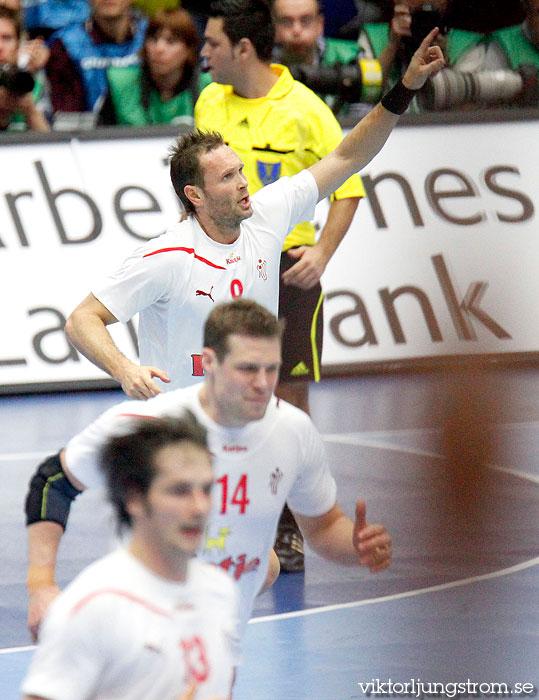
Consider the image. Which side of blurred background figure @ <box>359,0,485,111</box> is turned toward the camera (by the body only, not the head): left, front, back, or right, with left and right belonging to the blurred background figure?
front

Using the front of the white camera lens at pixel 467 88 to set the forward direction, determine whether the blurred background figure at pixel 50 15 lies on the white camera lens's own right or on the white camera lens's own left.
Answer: on the white camera lens's own right

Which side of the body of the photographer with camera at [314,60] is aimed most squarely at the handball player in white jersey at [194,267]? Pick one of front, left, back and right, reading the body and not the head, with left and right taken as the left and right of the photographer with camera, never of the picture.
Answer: front

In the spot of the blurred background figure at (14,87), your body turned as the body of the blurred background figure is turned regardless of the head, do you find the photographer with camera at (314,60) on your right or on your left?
on your left

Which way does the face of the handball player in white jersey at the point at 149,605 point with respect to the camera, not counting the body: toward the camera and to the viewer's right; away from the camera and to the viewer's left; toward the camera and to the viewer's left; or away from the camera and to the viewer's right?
toward the camera and to the viewer's right

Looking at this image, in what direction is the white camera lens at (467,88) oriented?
to the viewer's left

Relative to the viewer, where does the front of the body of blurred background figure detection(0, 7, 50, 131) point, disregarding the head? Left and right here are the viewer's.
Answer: facing the viewer

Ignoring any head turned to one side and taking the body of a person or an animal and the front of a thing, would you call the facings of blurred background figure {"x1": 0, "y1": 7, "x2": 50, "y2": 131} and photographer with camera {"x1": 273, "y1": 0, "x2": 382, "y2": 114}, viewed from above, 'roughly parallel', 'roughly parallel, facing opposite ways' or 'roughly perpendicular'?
roughly parallel

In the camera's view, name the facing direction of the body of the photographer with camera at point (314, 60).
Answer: toward the camera

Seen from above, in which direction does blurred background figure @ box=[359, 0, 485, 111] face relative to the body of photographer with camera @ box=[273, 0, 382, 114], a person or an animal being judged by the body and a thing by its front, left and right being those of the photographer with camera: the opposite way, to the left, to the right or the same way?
the same way

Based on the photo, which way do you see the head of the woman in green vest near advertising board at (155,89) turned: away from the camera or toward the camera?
toward the camera

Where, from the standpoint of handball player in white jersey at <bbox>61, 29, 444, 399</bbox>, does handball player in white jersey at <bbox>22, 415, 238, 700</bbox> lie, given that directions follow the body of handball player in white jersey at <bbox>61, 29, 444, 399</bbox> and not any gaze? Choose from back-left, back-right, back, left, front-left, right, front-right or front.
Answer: front-right

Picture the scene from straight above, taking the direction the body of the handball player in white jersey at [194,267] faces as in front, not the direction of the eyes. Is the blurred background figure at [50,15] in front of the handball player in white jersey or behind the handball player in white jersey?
behind
